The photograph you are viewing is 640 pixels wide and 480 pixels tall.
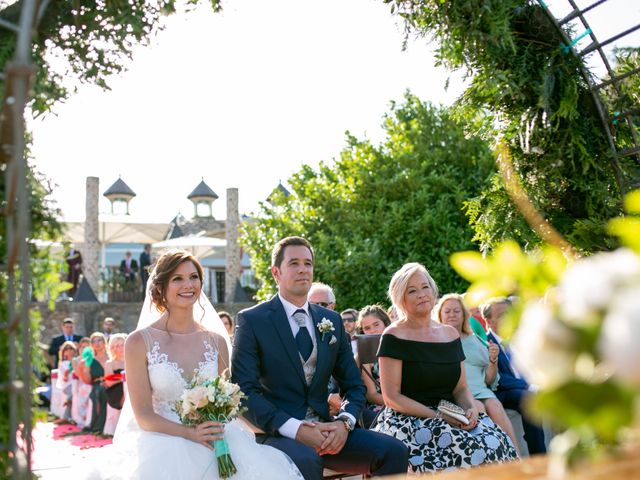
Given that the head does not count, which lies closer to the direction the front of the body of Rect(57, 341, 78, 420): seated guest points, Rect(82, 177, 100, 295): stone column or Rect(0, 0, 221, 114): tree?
the tree

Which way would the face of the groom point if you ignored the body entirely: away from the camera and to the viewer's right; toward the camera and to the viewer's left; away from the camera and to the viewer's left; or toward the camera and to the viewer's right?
toward the camera and to the viewer's right

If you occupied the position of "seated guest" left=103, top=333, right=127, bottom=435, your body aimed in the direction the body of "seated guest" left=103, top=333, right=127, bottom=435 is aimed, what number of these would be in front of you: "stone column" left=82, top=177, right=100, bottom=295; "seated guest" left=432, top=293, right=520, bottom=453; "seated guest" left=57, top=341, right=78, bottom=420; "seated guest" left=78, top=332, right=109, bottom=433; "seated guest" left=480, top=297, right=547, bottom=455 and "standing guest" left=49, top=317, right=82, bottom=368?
2

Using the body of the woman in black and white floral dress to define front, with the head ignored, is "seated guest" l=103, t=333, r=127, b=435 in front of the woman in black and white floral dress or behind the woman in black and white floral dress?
behind

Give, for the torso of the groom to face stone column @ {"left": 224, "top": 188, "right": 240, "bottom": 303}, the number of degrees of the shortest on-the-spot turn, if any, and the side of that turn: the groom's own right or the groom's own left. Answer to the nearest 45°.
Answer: approximately 135° to the groom's own left

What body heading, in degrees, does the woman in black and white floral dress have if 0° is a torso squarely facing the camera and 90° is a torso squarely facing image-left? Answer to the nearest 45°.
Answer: approximately 315°
